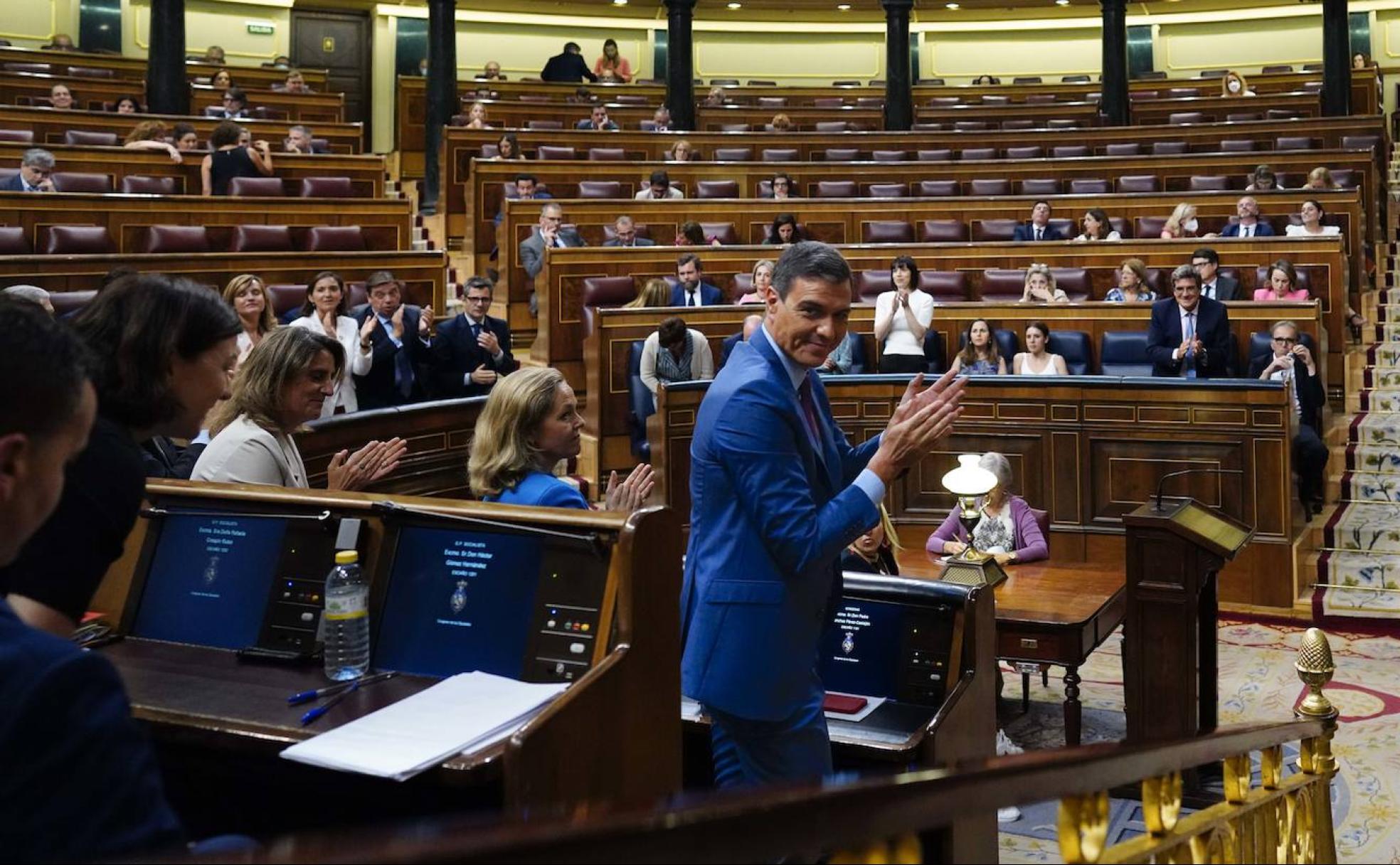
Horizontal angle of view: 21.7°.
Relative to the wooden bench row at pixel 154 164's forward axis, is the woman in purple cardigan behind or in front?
in front

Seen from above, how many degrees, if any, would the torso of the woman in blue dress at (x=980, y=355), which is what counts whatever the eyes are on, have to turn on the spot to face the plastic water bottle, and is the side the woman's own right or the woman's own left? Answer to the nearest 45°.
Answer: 0° — they already face it

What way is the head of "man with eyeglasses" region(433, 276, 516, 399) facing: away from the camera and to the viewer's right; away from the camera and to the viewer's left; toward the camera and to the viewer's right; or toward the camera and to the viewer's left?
toward the camera and to the viewer's right

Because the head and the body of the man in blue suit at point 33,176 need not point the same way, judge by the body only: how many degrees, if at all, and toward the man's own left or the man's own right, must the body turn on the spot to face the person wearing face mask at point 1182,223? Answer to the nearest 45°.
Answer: approximately 45° to the man's own left

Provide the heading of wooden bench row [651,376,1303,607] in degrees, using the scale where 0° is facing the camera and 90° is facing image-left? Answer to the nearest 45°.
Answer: approximately 0°

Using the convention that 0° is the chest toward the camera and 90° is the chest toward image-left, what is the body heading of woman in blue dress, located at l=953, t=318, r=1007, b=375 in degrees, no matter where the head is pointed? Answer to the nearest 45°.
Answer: approximately 0°

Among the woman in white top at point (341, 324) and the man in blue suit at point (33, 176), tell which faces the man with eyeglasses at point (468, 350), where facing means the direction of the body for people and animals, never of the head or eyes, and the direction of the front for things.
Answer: the man in blue suit
